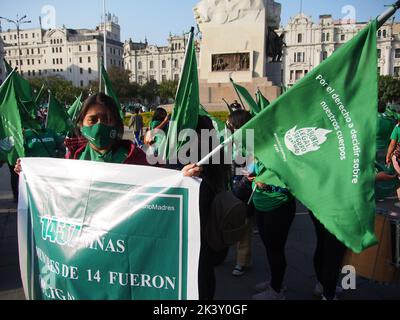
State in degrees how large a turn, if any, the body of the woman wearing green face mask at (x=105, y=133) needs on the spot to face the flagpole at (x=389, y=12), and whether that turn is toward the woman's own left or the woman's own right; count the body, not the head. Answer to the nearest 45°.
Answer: approximately 45° to the woman's own left

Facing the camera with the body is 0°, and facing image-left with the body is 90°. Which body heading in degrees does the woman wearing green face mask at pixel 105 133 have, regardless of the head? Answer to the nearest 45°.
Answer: approximately 0°

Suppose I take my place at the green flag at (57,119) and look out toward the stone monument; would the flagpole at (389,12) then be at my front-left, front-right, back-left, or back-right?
back-right

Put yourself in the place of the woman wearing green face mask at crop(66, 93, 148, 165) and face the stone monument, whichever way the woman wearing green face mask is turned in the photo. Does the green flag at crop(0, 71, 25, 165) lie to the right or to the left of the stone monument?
left

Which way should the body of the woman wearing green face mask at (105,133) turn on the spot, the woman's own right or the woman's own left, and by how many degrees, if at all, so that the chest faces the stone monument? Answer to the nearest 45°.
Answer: approximately 180°

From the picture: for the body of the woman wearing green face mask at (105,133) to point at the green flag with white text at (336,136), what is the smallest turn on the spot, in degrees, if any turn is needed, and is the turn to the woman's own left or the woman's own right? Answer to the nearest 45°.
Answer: approximately 45° to the woman's own left

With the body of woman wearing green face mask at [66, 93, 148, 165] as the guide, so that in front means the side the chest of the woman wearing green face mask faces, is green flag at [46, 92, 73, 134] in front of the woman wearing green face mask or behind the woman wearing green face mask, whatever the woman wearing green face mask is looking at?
behind

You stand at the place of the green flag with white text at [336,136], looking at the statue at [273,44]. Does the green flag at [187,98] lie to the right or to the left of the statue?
left
